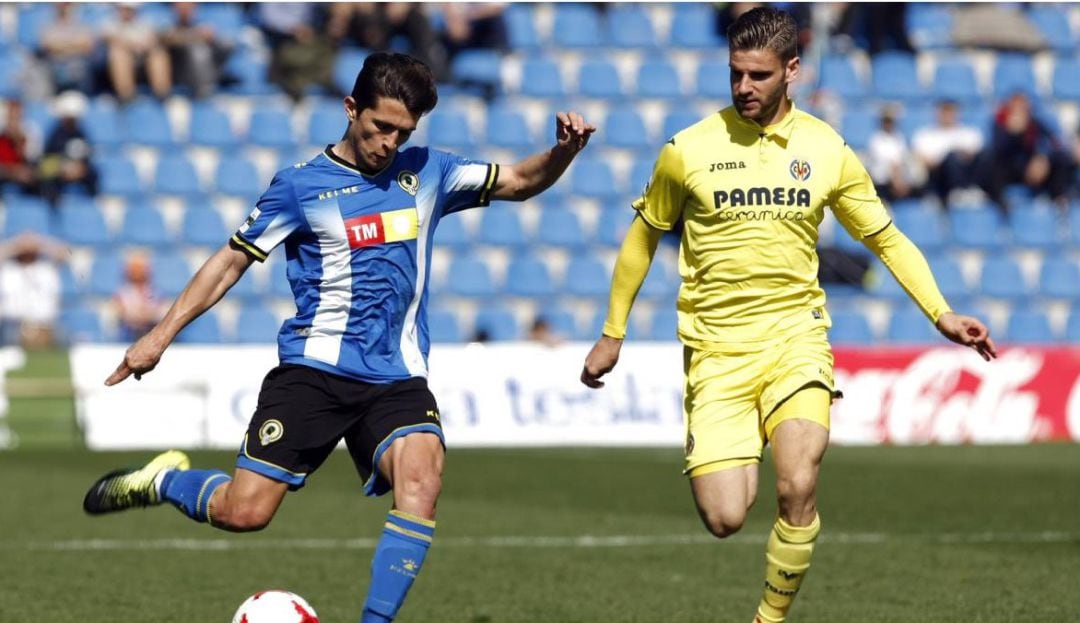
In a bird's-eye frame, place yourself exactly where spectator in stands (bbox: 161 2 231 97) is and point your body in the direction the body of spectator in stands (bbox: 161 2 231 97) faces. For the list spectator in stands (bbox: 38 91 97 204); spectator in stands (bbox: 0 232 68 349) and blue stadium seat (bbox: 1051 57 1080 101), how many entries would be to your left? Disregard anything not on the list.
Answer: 1

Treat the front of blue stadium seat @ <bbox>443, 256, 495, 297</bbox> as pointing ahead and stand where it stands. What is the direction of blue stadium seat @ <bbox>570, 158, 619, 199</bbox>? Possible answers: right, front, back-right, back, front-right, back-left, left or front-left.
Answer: back-left

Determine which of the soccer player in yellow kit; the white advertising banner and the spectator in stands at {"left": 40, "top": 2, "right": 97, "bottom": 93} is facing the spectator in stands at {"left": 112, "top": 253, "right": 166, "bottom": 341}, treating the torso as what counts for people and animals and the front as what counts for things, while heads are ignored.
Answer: the spectator in stands at {"left": 40, "top": 2, "right": 97, "bottom": 93}

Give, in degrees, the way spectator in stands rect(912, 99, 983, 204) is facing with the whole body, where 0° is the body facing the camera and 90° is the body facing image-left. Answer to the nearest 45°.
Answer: approximately 0°

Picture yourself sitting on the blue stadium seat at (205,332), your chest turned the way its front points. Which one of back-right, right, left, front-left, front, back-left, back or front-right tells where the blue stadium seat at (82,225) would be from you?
back-right

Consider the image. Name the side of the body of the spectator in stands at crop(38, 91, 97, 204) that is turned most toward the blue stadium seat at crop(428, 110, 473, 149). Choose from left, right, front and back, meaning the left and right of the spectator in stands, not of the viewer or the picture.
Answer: left
